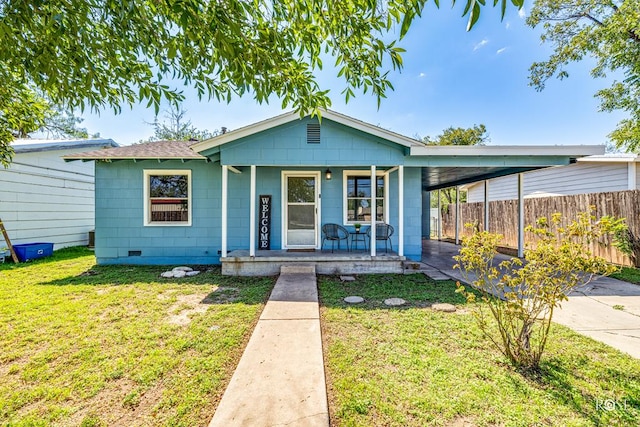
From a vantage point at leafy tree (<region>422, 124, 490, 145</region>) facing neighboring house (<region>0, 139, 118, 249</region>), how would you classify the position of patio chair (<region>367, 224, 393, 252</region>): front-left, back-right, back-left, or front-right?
front-left

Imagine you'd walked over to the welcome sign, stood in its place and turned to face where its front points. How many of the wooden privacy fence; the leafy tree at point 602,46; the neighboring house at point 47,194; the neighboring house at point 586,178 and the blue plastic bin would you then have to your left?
3

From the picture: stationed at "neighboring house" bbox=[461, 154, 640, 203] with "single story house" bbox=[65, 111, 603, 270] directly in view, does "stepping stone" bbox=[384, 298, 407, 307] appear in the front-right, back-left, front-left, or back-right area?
front-left

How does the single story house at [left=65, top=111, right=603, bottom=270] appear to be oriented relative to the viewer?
toward the camera

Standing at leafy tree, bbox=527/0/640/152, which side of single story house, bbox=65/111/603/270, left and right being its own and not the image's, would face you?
left

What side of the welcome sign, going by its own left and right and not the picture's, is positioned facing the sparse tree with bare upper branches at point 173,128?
back

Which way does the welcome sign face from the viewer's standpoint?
toward the camera

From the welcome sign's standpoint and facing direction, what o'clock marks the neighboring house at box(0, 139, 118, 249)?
The neighboring house is roughly at 4 o'clock from the welcome sign.

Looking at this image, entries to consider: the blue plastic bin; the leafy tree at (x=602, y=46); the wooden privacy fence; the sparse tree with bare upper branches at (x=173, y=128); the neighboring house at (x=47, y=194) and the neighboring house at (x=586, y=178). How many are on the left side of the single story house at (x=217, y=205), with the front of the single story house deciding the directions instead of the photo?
3

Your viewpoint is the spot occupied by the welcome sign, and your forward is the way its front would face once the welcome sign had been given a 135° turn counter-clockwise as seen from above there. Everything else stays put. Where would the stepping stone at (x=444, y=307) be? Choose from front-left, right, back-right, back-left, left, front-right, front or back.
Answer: right

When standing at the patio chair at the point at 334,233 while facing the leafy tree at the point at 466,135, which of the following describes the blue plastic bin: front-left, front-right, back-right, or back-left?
back-left

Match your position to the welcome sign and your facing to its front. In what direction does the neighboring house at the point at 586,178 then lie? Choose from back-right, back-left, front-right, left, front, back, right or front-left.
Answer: left

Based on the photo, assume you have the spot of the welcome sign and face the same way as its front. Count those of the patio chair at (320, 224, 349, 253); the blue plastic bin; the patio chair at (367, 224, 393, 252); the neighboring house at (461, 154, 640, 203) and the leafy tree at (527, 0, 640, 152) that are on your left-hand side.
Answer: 4
